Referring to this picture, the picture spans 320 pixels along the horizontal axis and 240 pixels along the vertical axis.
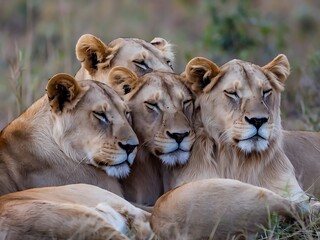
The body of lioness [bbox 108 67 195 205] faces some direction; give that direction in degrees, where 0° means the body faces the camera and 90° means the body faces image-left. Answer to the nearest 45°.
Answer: approximately 315°

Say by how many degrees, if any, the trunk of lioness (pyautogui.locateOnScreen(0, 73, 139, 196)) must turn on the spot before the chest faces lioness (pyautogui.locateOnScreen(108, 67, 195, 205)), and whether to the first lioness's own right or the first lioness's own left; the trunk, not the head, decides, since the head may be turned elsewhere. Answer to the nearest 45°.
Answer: approximately 45° to the first lioness's own left

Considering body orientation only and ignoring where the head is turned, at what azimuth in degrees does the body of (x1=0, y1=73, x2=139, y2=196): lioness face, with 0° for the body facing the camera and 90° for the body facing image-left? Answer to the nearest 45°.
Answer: approximately 315°

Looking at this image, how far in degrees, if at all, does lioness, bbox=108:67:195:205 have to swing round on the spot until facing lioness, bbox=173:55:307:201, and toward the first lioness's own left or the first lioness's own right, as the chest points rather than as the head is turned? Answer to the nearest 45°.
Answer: approximately 45° to the first lioness's own left

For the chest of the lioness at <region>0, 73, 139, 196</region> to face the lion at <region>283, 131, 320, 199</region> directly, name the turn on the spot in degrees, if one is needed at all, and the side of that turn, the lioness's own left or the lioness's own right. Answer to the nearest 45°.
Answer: approximately 45° to the lioness's own left
